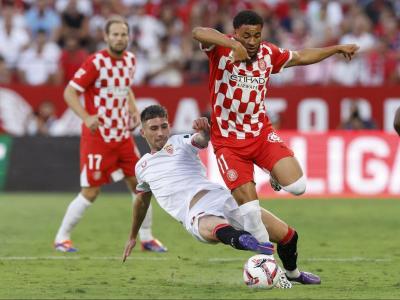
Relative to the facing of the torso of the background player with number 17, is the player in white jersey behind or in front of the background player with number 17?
in front

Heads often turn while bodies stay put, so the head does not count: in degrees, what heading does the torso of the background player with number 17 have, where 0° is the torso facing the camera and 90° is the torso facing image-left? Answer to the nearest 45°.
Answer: approximately 315°

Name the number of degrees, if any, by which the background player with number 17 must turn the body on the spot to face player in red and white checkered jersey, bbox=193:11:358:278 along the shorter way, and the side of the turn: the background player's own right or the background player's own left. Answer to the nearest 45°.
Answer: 0° — they already face them

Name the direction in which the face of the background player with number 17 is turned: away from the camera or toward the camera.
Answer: toward the camera

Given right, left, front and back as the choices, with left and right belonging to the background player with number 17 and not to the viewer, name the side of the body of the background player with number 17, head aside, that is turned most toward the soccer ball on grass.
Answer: front
